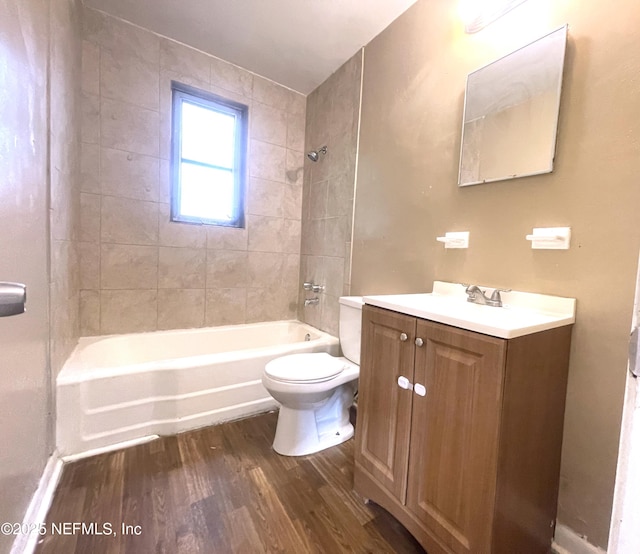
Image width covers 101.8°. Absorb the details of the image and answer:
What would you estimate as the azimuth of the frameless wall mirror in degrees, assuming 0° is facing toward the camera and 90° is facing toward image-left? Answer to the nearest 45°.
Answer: approximately 45°

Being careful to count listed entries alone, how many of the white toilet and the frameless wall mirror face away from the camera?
0

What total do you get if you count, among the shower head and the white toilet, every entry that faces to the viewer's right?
0

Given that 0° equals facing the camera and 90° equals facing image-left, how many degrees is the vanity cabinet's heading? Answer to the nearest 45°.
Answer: approximately 45°

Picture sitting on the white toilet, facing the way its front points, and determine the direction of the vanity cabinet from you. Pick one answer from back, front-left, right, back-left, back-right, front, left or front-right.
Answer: left

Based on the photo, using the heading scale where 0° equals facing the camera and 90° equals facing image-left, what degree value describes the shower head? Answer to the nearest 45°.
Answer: approximately 45°

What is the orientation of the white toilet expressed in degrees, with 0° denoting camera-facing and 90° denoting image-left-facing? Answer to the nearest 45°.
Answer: approximately 45°
